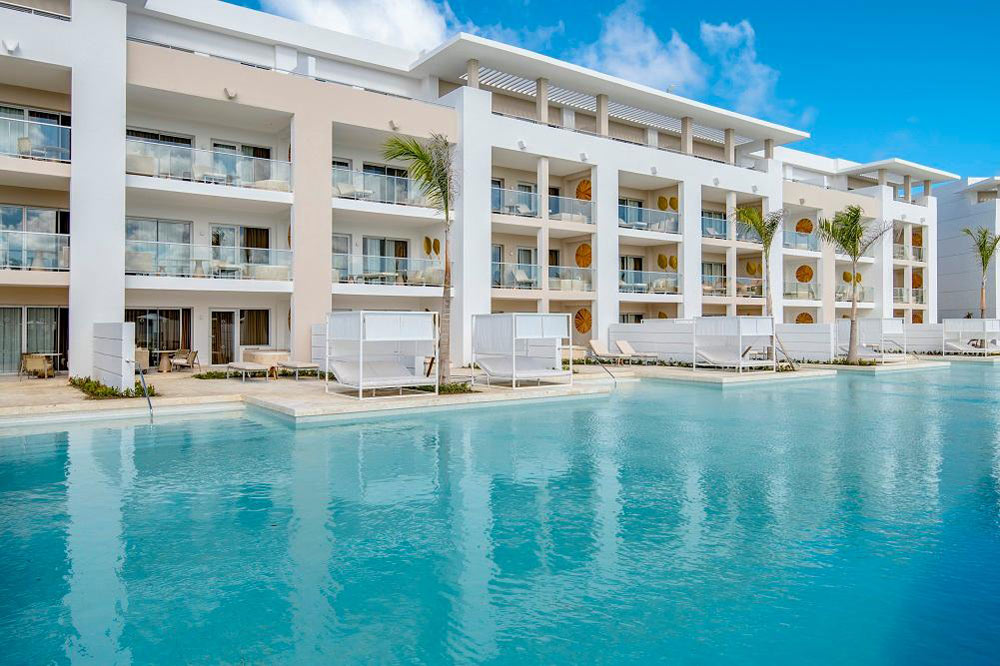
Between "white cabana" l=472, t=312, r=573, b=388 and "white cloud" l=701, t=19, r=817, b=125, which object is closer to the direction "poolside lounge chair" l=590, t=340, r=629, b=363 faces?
the white cabana

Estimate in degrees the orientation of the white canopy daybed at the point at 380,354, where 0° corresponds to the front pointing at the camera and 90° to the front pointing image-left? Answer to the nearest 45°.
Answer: approximately 315°

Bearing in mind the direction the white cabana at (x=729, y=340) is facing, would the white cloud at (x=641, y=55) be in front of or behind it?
behind

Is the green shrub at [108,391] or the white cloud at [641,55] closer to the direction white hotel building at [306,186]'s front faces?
the green shrub

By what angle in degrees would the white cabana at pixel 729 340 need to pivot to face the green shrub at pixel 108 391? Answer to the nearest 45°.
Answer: approximately 90° to its right

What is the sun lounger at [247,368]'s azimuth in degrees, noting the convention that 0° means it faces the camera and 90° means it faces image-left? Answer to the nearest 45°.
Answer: approximately 315°

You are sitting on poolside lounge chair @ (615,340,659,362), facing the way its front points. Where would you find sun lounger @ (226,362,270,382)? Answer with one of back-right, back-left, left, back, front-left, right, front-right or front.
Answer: right

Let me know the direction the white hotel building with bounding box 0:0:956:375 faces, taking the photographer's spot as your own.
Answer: facing the viewer and to the right of the viewer

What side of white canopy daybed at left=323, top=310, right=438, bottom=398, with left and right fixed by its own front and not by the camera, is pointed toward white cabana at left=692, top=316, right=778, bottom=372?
left
